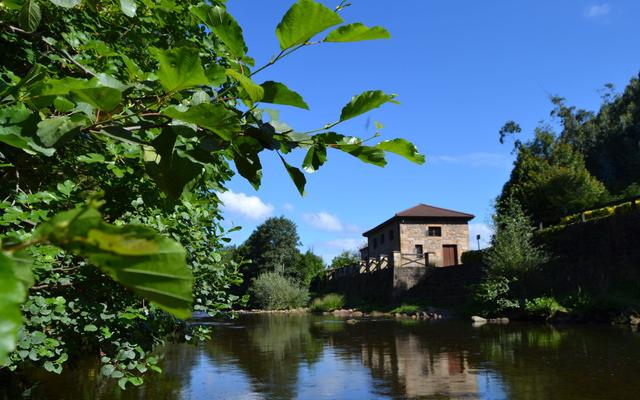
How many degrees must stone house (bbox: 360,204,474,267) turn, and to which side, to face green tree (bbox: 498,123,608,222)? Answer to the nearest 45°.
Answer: approximately 45° to its left

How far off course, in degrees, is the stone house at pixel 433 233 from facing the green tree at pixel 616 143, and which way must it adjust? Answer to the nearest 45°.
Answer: approximately 90° to its left

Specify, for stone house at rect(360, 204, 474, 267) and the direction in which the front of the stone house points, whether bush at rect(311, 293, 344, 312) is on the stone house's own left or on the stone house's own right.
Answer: on the stone house's own right

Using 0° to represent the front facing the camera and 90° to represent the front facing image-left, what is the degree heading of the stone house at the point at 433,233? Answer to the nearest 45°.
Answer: approximately 0°

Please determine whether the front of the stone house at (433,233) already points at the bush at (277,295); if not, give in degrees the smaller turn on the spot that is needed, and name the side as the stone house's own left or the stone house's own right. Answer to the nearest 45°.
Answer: approximately 90° to the stone house's own right
